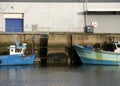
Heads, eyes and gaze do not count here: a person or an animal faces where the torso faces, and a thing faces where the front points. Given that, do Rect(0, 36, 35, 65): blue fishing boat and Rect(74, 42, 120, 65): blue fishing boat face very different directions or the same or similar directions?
very different directions

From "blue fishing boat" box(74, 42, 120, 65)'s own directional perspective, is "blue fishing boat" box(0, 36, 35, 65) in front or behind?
in front

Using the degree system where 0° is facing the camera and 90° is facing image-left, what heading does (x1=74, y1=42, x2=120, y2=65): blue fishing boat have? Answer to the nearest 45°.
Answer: approximately 90°

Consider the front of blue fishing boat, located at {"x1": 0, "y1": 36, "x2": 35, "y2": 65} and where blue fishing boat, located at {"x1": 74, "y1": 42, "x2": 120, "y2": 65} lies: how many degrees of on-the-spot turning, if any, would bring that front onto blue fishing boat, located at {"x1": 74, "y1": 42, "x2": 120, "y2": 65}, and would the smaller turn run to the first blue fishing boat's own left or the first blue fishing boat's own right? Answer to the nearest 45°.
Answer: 0° — it already faces it

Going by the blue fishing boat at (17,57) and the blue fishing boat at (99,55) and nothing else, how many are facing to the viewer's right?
1

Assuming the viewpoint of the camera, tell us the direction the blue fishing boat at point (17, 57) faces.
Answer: facing to the right of the viewer
